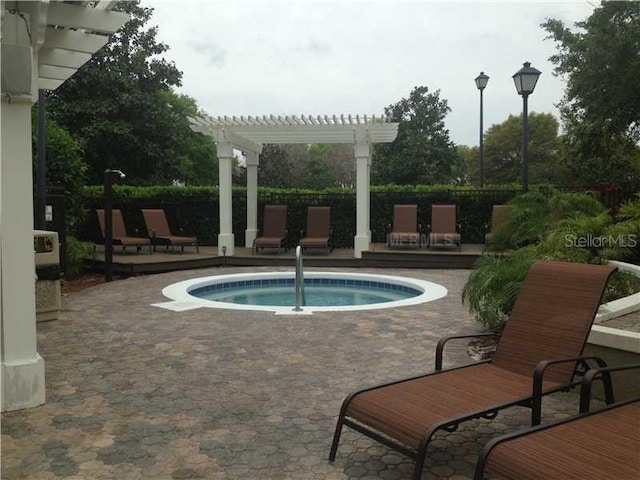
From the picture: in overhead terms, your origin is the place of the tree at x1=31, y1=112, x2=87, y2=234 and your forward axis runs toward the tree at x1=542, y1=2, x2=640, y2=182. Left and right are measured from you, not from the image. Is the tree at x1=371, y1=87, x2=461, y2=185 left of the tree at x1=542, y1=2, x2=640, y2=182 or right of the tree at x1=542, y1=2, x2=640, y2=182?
left

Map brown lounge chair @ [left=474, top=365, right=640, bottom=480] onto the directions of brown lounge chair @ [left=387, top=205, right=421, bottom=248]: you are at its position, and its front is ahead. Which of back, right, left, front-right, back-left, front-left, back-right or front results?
front

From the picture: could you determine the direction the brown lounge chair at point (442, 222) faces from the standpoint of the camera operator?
facing the viewer

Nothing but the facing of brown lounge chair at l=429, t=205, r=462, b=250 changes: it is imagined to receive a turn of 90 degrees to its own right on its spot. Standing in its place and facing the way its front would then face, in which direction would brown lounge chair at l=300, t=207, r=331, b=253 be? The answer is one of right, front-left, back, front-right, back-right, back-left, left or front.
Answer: front

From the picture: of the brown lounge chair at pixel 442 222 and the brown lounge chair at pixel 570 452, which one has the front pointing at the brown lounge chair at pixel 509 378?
the brown lounge chair at pixel 442 222

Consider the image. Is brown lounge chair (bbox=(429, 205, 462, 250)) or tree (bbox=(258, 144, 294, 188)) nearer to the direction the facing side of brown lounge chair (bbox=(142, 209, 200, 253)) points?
the brown lounge chair

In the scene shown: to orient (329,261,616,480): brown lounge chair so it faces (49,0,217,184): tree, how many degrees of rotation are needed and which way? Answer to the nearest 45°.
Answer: approximately 90° to its right

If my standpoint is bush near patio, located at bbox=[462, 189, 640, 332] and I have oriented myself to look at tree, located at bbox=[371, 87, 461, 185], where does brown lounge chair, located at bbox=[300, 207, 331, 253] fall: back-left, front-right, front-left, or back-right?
front-left

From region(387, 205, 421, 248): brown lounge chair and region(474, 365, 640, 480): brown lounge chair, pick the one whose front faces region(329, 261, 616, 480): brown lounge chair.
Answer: region(387, 205, 421, 248): brown lounge chair

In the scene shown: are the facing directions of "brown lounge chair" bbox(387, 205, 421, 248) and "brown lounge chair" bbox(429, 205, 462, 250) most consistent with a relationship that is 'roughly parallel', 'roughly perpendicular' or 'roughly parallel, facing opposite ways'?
roughly parallel

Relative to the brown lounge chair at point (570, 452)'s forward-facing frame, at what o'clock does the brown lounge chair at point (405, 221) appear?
the brown lounge chair at point (405, 221) is roughly at 4 o'clock from the brown lounge chair at point (570, 452).

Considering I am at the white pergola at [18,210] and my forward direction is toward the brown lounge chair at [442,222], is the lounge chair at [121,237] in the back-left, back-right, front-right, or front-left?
front-left

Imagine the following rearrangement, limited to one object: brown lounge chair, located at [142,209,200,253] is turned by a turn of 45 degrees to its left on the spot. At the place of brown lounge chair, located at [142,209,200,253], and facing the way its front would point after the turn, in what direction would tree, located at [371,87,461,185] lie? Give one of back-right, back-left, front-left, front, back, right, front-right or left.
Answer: front-left

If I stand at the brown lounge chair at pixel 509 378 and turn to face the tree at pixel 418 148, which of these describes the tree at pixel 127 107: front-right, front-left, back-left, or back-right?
front-left

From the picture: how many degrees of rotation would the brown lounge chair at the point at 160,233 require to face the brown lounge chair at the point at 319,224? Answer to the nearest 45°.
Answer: approximately 45° to its left

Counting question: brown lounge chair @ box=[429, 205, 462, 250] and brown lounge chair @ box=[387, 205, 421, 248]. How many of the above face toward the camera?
2

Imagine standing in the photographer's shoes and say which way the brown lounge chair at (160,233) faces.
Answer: facing the viewer and to the right of the viewer
